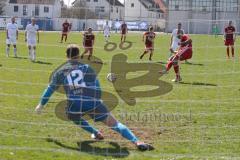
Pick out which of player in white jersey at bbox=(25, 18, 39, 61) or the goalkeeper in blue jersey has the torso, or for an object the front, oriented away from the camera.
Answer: the goalkeeper in blue jersey

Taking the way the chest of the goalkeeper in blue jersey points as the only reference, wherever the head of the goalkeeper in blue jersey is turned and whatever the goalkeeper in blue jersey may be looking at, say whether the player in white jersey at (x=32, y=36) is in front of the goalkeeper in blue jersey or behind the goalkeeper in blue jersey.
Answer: in front

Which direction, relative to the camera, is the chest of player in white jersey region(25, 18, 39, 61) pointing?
toward the camera

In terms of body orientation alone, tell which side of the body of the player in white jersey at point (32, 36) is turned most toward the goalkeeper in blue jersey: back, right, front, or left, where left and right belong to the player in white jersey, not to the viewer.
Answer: front

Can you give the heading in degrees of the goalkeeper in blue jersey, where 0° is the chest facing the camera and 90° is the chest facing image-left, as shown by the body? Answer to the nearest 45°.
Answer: approximately 180°

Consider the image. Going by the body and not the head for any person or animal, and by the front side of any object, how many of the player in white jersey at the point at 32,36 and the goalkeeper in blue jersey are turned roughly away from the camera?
1

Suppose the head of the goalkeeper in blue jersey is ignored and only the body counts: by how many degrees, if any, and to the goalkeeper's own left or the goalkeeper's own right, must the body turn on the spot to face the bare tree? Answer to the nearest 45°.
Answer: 0° — they already face it

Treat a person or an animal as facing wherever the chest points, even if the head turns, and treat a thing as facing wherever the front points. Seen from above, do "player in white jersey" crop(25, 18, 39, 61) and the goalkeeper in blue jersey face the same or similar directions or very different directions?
very different directions
